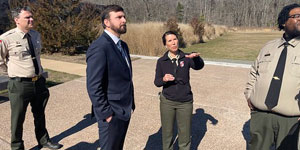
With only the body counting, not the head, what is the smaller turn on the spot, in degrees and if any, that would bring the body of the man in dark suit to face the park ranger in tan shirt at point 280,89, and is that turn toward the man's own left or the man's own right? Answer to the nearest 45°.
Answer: approximately 45° to the man's own left

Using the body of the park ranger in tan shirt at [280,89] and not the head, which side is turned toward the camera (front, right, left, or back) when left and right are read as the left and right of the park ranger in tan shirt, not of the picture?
front

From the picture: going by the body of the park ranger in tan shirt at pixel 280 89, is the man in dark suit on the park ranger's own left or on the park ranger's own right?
on the park ranger's own right

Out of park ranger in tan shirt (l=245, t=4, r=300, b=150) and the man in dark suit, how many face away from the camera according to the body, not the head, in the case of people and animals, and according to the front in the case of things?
0

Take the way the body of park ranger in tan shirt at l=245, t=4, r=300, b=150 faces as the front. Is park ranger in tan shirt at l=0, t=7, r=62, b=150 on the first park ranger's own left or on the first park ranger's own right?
on the first park ranger's own right

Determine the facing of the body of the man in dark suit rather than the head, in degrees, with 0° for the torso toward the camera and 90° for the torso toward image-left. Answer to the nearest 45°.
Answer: approximately 315°

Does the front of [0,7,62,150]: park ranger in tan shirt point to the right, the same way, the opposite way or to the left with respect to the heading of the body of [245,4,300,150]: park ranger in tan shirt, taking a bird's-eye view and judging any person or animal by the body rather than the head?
to the left

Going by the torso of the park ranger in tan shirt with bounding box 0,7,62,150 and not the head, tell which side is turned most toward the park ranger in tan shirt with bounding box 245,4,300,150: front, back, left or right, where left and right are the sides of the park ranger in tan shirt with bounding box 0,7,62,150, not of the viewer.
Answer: front
